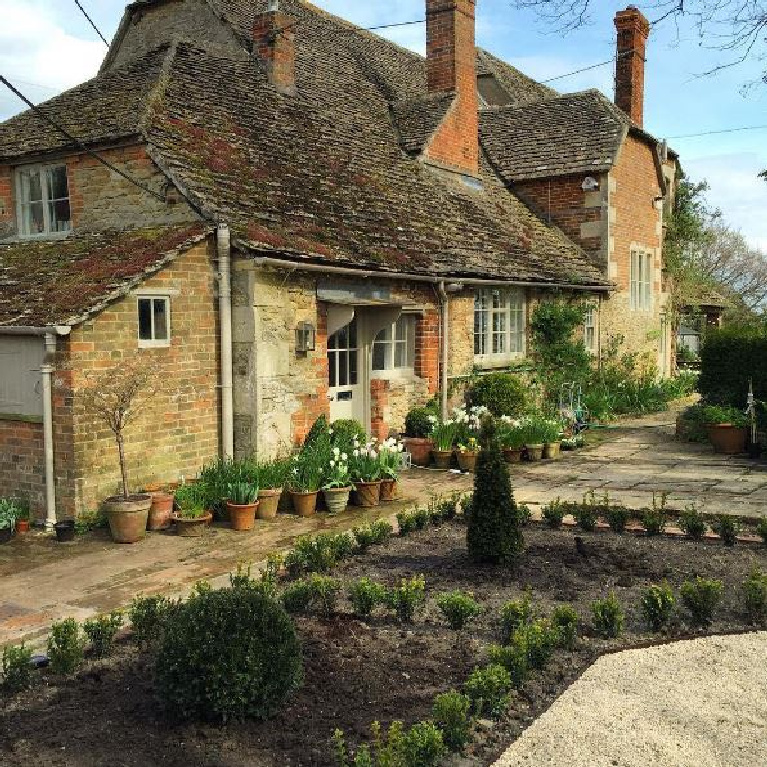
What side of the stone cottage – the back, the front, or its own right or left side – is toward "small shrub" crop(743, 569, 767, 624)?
front

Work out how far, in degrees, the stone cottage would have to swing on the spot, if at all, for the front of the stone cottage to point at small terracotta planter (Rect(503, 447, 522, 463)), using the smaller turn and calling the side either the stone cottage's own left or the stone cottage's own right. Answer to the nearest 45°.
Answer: approximately 45° to the stone cottage's own left

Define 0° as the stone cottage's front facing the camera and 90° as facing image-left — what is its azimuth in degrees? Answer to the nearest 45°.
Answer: approximately 315°

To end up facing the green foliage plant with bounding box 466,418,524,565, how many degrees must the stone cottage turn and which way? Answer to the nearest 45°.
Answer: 0° — it already faces it

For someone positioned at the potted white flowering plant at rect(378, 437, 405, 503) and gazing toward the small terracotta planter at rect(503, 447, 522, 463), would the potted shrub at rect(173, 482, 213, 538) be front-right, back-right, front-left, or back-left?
back-left

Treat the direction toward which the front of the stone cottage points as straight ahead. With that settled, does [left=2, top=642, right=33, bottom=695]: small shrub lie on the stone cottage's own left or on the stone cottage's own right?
on the stone cottage's own right

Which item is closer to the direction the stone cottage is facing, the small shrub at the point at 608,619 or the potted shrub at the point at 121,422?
the small shrub

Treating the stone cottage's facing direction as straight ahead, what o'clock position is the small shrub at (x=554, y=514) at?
The small shrub is roughly at 12 o'clock from the stone cottage.

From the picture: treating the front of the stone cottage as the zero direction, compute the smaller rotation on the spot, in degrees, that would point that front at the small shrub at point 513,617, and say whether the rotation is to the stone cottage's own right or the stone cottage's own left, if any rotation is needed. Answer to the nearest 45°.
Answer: approximately 45° to the stone cottage's own right
